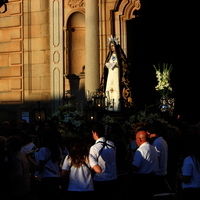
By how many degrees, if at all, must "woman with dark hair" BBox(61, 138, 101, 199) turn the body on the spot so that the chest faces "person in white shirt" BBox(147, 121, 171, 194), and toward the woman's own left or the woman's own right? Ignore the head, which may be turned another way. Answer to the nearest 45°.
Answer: approximately 45° to the woman's own right

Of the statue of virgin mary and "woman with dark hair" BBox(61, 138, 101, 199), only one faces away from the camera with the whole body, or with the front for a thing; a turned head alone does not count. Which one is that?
the woman with dark hair

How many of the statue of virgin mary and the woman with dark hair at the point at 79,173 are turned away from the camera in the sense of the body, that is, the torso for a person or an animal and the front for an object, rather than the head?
1

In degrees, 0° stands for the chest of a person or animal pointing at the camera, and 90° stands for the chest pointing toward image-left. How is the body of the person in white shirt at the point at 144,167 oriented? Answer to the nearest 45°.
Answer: approximately 135°

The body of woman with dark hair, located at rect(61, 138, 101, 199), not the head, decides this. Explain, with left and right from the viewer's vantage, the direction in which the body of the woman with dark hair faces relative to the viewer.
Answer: facing away from the viewer

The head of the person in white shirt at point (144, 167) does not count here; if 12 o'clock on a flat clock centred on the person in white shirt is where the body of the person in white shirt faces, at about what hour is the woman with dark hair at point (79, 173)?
The woman with dark hair is roughly at 9 o'clock from the person in white shirt.

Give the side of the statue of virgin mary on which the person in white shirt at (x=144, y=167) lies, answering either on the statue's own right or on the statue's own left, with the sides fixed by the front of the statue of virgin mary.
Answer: on the statue's own left

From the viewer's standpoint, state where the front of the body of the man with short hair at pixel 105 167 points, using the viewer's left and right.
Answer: facing away from the viewer and to the left of the viewer

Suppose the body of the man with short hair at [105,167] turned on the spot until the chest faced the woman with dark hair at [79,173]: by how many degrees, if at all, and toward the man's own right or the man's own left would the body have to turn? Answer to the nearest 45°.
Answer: approximately 90° to the man's own left

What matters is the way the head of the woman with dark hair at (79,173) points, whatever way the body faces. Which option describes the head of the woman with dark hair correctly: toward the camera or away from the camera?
away from the camera

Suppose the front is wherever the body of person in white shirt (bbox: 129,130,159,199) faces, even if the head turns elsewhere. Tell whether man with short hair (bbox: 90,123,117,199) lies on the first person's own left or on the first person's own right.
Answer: on the first person's own left
